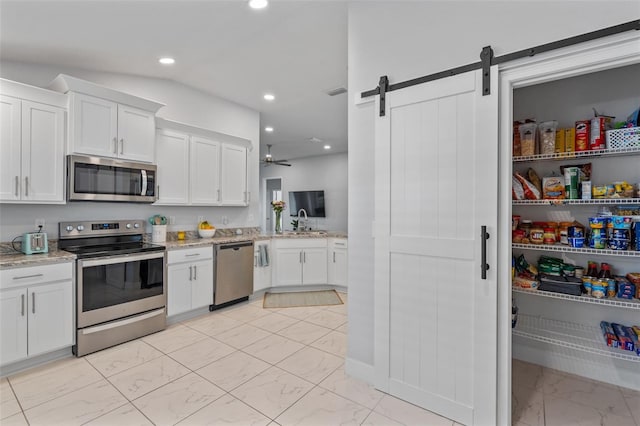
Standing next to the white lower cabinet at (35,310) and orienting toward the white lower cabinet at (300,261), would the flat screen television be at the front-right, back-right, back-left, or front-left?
front-left

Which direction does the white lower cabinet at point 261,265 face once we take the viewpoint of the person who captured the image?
facing the viewer and to the right of the viewer

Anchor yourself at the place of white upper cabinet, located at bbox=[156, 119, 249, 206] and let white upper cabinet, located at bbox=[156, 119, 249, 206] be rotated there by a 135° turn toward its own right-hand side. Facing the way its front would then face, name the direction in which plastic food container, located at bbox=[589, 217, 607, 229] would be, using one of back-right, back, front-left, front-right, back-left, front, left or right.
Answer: back-left

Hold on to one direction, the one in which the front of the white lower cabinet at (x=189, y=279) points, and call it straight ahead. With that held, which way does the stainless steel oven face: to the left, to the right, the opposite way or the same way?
the same way

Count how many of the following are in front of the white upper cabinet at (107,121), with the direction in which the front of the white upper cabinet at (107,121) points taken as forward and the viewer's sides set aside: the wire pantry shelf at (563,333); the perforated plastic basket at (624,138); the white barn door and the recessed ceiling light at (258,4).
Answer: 4

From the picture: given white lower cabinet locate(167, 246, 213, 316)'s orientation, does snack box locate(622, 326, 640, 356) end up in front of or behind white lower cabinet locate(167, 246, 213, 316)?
in front

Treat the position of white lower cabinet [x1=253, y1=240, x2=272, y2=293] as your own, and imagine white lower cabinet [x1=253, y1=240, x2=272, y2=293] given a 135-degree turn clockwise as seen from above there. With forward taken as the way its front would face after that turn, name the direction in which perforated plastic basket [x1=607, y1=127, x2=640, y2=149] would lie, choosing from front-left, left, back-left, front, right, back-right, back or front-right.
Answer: back-left

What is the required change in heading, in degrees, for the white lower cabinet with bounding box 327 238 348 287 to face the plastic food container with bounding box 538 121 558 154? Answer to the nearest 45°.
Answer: approximately 90° to its left

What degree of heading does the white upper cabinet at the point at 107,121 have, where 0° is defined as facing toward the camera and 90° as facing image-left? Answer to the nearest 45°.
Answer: approximately 315°

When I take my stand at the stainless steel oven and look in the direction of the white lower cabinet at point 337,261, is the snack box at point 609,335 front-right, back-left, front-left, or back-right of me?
front-right

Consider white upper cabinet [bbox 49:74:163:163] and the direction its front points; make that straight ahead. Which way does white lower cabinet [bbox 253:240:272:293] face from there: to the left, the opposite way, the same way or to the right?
the same way

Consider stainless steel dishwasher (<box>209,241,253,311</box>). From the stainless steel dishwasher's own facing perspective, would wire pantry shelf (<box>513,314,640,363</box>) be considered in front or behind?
in front

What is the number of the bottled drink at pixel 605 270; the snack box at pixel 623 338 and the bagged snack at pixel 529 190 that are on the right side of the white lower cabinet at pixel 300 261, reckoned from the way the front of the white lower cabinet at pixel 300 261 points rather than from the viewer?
0

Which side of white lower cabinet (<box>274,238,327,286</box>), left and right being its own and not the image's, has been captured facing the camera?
front

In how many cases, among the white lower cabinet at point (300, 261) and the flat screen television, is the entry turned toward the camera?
2

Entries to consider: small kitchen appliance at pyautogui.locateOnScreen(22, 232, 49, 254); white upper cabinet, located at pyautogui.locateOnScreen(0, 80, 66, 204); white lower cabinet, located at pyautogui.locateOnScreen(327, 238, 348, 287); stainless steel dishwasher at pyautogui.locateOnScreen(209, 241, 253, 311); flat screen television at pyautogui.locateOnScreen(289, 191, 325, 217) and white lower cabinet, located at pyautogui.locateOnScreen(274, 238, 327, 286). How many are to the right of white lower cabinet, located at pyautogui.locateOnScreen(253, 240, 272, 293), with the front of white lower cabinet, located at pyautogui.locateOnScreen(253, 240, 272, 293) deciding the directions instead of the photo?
3

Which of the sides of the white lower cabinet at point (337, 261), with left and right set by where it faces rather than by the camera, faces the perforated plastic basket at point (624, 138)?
left

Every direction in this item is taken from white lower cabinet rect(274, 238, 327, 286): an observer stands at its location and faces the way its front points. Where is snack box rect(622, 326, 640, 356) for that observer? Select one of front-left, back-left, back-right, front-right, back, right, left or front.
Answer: front-left
